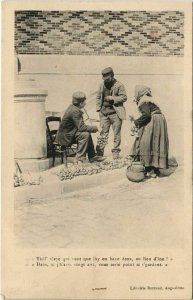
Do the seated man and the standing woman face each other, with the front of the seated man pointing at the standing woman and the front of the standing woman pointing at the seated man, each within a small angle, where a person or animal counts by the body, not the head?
yes

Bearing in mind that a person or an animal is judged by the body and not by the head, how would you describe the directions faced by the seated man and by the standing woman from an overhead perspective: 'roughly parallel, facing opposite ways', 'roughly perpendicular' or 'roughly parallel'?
roughly parallel, facing opposite ways

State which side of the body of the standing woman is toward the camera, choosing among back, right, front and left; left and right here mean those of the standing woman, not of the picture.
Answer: left

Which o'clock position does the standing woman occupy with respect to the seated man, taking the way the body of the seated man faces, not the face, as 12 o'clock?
The standing woman is roughly at 12 o'clock from the seated man.

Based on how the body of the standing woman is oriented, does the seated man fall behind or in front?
in front

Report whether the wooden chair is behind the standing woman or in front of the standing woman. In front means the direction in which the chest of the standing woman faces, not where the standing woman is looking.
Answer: in front

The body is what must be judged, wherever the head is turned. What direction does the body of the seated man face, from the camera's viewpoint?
to the viewer's right

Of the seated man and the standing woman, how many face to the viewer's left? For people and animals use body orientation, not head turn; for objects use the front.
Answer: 1
